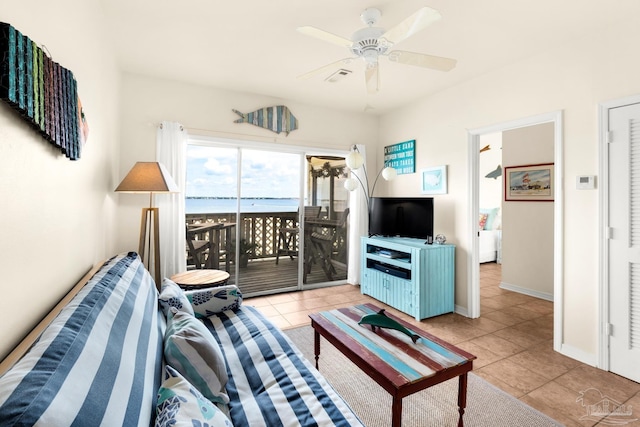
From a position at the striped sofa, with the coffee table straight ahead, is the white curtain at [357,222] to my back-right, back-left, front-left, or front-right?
front-left

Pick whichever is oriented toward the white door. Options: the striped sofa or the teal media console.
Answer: the striped sofa

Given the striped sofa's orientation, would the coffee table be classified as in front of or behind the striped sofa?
in front

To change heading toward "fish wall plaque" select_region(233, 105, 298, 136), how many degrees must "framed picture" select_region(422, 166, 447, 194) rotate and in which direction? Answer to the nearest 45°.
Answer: approximately 45° to its right

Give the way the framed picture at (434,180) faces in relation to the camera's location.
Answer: facing the viewer and to the left of the viewer

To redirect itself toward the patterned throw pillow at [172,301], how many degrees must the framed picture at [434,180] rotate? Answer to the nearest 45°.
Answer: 0° — it already faces it

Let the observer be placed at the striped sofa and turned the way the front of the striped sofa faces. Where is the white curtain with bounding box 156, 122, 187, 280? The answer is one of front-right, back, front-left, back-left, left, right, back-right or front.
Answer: left

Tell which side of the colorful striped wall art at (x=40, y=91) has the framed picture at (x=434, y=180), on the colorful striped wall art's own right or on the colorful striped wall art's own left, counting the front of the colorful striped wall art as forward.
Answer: on the colorful striped wall art's own left

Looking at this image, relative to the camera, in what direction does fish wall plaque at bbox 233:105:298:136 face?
facing the viewer

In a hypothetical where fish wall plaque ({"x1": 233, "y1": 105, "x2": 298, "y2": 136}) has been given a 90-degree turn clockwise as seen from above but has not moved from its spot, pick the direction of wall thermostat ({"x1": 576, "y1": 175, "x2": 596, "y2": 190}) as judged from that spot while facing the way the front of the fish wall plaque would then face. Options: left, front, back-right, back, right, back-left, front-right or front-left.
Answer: back-left

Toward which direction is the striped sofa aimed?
to the viewer's right
